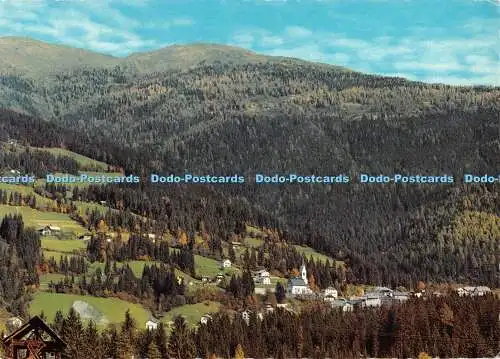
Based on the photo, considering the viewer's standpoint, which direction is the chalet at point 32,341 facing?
facing the viewer
